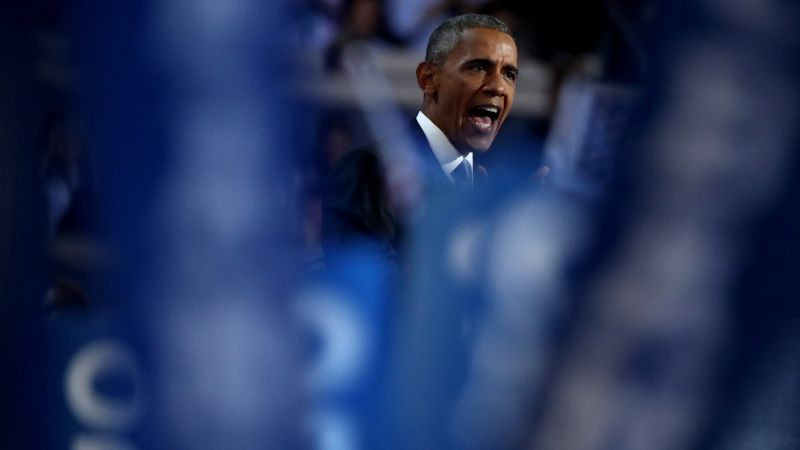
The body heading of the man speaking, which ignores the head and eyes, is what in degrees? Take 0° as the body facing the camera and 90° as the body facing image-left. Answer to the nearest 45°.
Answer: approximately 315°
